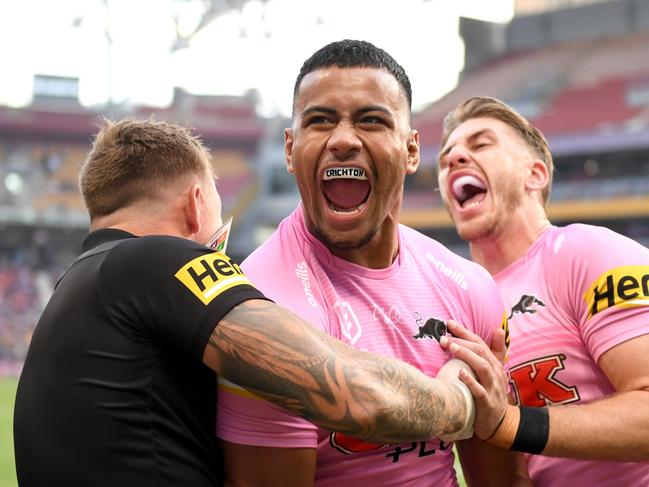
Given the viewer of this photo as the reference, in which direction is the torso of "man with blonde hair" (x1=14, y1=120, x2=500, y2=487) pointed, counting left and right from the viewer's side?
facing away from the viewer and to the right of the viewer

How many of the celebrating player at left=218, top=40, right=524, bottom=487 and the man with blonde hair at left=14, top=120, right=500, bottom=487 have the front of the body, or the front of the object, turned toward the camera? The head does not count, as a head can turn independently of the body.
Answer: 1
